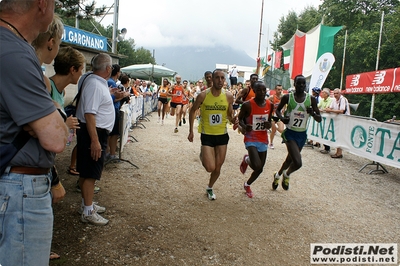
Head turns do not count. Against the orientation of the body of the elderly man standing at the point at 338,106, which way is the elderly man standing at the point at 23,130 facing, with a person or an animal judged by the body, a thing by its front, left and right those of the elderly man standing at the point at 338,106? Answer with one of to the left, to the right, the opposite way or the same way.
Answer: the opposite way

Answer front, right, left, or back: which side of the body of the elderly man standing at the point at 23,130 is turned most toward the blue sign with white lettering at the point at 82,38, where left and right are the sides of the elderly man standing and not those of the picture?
left

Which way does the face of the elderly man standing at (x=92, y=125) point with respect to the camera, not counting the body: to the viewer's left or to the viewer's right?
to the viewer's right

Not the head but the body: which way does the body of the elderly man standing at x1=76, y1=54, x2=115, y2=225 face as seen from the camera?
to the viewer's right

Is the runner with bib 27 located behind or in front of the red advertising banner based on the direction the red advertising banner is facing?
in front

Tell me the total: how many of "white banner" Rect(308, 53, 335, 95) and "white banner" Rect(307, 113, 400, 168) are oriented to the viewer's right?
0

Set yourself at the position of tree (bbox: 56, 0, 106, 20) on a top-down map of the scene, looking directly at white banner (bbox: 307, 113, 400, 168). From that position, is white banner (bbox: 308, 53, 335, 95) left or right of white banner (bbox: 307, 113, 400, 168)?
left

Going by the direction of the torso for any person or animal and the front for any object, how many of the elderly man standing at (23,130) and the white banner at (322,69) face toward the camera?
1

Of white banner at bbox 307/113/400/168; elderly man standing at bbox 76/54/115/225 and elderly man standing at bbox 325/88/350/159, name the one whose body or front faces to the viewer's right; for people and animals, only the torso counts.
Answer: elderly man standing at bbox 76/54/115/225

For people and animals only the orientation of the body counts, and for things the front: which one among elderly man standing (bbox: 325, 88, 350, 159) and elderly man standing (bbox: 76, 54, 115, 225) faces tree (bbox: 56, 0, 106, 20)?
elderly man standing (bbox: 325, 88, 350, 159)

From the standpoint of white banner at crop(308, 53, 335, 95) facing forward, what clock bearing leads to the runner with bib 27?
The runner with bib 27 is roughly at 12 o'clock from the white banner.

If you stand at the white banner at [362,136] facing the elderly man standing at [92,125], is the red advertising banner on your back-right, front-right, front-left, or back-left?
back-right

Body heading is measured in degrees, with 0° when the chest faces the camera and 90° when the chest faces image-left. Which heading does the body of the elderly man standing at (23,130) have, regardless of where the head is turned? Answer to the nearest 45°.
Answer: approximately 270°

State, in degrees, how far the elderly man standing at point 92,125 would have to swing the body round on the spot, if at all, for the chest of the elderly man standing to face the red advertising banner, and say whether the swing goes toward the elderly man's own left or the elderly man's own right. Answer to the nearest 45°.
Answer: approximately 45° to the elderly man's own left

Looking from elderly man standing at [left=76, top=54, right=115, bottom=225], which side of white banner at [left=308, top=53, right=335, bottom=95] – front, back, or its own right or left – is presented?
front
